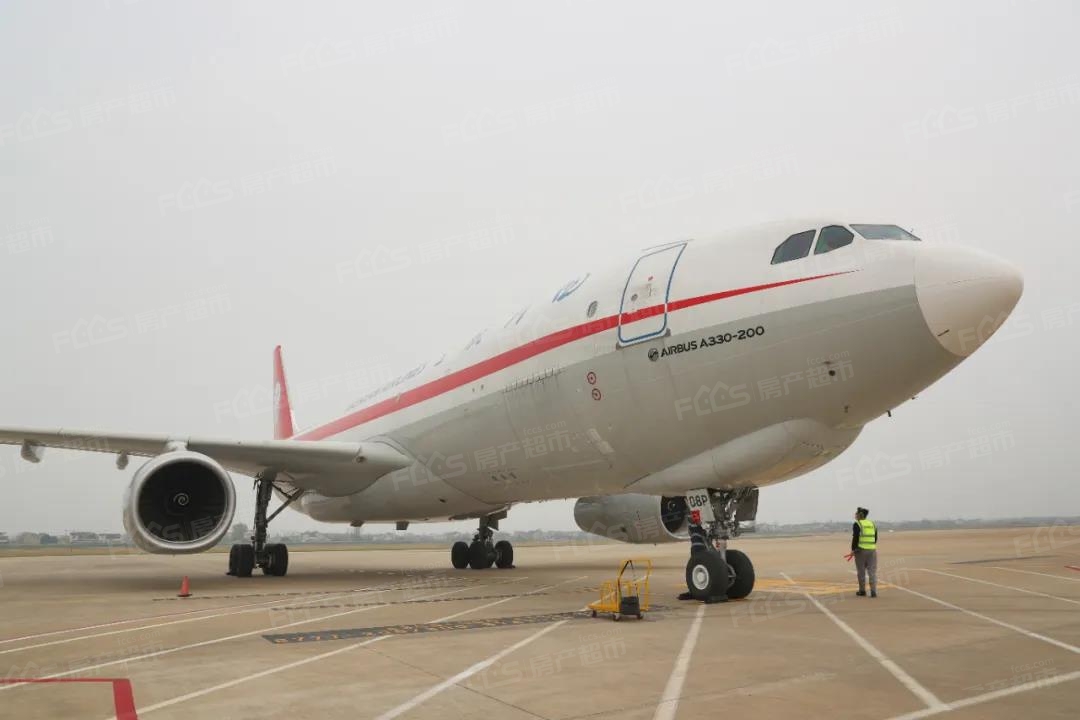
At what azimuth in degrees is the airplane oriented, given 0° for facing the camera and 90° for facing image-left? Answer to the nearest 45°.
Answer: approximately 315°
